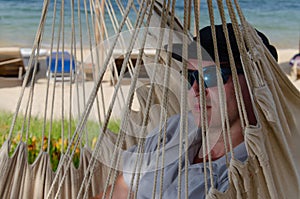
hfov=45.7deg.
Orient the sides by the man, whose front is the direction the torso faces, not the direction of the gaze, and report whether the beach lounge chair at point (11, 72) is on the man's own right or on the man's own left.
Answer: on the man's own right

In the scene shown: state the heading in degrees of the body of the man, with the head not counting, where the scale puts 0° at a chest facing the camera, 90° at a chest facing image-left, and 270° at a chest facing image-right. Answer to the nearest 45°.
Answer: approximately 45°
